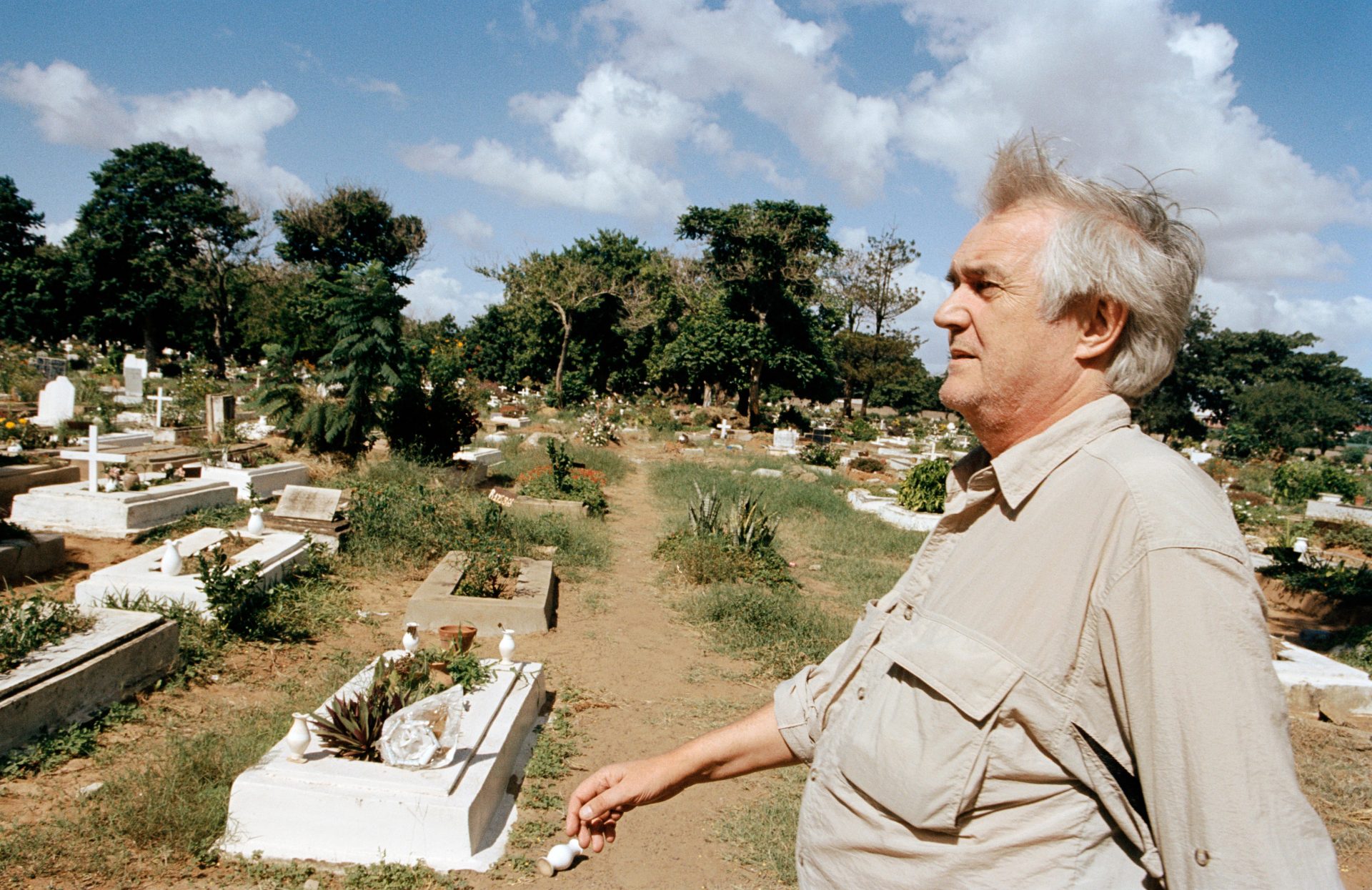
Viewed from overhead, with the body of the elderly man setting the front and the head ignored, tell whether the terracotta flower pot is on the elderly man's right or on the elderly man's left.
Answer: on the elderly man's right

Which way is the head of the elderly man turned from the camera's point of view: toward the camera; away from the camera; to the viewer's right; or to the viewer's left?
to the viewer's left

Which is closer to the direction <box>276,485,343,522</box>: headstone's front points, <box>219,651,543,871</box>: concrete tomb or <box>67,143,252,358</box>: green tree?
the concrete tomb

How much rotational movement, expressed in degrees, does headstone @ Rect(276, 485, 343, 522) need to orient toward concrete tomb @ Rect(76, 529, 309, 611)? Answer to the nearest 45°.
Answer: approximately 45° to its right

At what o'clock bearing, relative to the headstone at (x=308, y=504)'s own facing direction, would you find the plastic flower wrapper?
The plastic flower wrapper is roughly at 12 o'clock from the headstone.

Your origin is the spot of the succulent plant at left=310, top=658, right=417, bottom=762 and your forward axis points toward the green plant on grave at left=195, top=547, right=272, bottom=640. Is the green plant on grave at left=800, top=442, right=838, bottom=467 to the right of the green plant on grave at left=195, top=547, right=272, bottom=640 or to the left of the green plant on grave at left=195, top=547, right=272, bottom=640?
right

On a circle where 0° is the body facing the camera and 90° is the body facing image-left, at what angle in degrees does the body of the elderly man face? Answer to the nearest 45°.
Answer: approximately 45°

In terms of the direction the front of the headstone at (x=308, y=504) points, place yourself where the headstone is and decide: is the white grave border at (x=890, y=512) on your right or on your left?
on your left

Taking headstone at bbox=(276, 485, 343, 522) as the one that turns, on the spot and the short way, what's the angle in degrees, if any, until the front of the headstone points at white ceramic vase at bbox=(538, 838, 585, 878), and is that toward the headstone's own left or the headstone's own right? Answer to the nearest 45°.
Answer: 0° — it already faces it

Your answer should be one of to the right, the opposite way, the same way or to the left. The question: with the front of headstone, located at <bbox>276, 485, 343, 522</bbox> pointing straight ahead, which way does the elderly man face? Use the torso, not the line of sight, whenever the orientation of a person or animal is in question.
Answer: to the right

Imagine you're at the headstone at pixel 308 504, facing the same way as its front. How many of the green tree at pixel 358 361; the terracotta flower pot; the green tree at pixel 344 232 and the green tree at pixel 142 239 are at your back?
3
